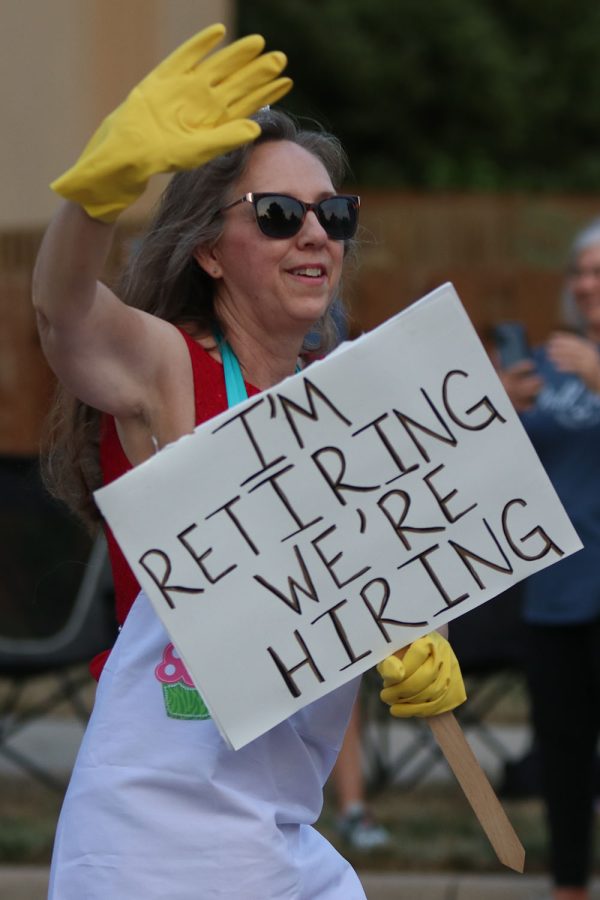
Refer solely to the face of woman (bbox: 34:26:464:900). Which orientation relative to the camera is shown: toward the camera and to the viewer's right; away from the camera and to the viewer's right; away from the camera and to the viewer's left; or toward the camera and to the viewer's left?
toward the camera and to the viewer's right

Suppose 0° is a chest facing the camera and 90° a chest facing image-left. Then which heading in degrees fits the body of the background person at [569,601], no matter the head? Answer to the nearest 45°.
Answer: approximately 0°

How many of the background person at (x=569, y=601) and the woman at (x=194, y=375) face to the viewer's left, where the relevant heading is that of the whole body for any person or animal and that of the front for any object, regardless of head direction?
0

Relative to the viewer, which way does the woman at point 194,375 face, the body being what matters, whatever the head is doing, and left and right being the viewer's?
facing the viewer and to the right of the viewer
